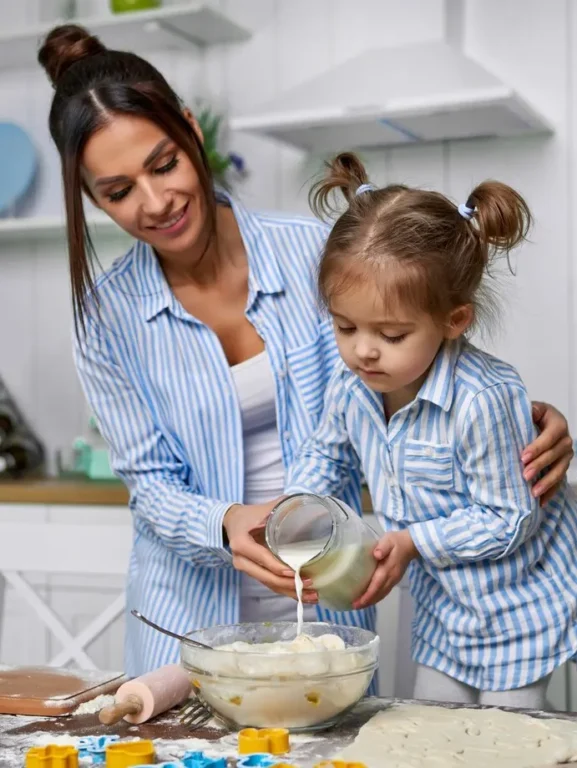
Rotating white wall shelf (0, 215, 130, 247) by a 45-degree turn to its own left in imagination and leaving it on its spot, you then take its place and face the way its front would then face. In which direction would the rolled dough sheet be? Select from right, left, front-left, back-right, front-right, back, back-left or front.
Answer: front-right

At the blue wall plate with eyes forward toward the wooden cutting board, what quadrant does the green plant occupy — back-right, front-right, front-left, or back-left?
front-left

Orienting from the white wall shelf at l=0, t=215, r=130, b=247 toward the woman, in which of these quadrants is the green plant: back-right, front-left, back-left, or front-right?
front-left

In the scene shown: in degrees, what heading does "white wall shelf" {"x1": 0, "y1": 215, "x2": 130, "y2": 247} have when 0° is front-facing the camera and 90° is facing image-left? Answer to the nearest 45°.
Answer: approximately 0°

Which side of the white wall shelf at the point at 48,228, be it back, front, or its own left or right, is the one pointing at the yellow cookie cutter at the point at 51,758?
front

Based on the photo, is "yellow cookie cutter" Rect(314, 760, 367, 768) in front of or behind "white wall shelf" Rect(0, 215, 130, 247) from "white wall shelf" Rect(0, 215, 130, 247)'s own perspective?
in front

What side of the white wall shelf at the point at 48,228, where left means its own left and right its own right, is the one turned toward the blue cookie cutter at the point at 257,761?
front

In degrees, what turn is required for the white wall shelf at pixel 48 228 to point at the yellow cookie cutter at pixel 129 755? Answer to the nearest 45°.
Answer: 0° — it already faces it

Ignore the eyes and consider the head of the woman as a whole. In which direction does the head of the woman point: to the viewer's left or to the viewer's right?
to the viewer's right

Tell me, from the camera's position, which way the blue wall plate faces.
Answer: facing the viewer

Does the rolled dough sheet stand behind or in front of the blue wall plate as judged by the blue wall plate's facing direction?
in front

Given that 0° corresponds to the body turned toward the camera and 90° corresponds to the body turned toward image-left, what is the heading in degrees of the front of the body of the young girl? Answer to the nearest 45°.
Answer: approximately 45°

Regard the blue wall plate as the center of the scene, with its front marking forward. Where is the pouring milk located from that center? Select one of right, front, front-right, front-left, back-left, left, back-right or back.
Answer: front

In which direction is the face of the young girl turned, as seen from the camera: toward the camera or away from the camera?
toward the camera

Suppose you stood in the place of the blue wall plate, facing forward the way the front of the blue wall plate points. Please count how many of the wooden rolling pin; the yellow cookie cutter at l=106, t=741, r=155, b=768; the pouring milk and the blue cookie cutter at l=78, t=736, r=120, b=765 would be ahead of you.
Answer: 4
